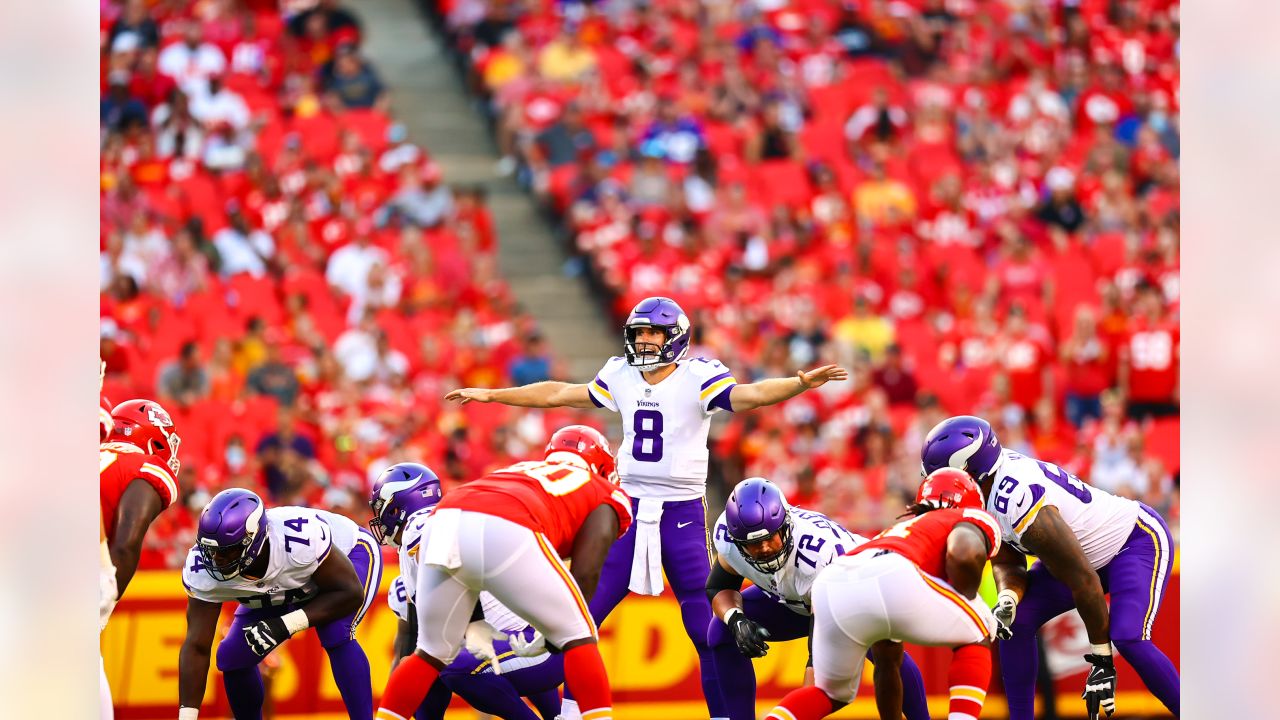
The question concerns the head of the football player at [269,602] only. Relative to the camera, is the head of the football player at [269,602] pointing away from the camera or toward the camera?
toward the camera

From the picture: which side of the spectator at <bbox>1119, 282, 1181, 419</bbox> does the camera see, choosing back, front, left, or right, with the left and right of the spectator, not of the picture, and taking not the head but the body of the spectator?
front

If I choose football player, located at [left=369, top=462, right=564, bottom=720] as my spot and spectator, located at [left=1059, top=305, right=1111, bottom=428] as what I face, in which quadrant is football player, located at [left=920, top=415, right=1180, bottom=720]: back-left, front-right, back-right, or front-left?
front-right

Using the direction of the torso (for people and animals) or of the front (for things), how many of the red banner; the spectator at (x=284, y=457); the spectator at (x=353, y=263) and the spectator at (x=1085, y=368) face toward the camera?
4

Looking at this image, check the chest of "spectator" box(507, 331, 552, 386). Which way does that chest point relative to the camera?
toward the camera

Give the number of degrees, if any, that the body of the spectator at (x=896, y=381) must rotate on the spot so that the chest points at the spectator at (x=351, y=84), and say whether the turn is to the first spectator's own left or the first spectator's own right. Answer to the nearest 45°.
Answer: approximately 90° to the first spectator's own right

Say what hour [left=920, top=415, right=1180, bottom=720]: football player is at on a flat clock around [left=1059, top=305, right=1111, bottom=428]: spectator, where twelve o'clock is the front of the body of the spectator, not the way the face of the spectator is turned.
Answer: The football player is roughly at 12 o'clock from the spectator.

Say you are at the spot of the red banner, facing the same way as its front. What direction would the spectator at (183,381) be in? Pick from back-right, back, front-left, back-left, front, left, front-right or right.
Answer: back-right

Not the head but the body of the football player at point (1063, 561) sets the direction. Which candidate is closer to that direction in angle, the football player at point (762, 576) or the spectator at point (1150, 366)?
the football player

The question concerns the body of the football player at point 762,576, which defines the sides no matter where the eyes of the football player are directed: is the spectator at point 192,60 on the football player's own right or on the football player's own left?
on the football player's own right

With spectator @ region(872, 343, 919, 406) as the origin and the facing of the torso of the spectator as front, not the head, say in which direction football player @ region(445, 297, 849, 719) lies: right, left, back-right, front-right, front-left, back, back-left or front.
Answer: front

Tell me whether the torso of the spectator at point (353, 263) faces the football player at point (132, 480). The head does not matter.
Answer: yes

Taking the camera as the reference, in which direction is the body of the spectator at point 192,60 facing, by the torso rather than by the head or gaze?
toward the camera

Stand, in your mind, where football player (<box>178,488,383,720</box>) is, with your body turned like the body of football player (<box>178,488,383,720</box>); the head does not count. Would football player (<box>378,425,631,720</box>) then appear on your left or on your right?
on your left

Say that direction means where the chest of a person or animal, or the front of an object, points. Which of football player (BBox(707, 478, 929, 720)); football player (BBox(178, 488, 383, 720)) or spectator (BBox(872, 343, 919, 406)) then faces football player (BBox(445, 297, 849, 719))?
the spectator

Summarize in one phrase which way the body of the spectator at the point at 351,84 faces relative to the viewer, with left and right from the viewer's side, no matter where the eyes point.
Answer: facing the viewer

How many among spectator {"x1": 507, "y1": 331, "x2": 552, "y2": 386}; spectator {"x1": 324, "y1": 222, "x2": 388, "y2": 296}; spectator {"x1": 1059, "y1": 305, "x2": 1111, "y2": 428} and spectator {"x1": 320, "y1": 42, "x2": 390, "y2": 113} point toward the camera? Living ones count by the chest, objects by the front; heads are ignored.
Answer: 4

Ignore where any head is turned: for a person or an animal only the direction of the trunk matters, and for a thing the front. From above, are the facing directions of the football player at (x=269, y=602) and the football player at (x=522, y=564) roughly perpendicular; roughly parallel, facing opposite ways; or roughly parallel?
roughly parallel, facing opposite ways

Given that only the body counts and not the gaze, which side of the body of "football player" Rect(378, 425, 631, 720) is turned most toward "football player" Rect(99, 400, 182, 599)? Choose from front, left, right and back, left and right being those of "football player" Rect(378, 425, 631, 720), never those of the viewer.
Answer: left

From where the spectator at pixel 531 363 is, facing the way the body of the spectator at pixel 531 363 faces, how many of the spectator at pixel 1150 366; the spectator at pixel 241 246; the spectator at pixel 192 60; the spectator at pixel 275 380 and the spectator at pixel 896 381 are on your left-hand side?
2

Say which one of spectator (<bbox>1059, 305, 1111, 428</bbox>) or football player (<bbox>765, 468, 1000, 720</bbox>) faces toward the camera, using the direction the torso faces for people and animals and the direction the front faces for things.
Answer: the spectator

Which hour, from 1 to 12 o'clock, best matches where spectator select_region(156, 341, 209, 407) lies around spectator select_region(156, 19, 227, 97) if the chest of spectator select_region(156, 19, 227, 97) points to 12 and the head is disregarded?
spectator select_region(156, 341, 209, 407) is roughly at 12 o'clock from spectator select_region(156, 19, 227, 97).
